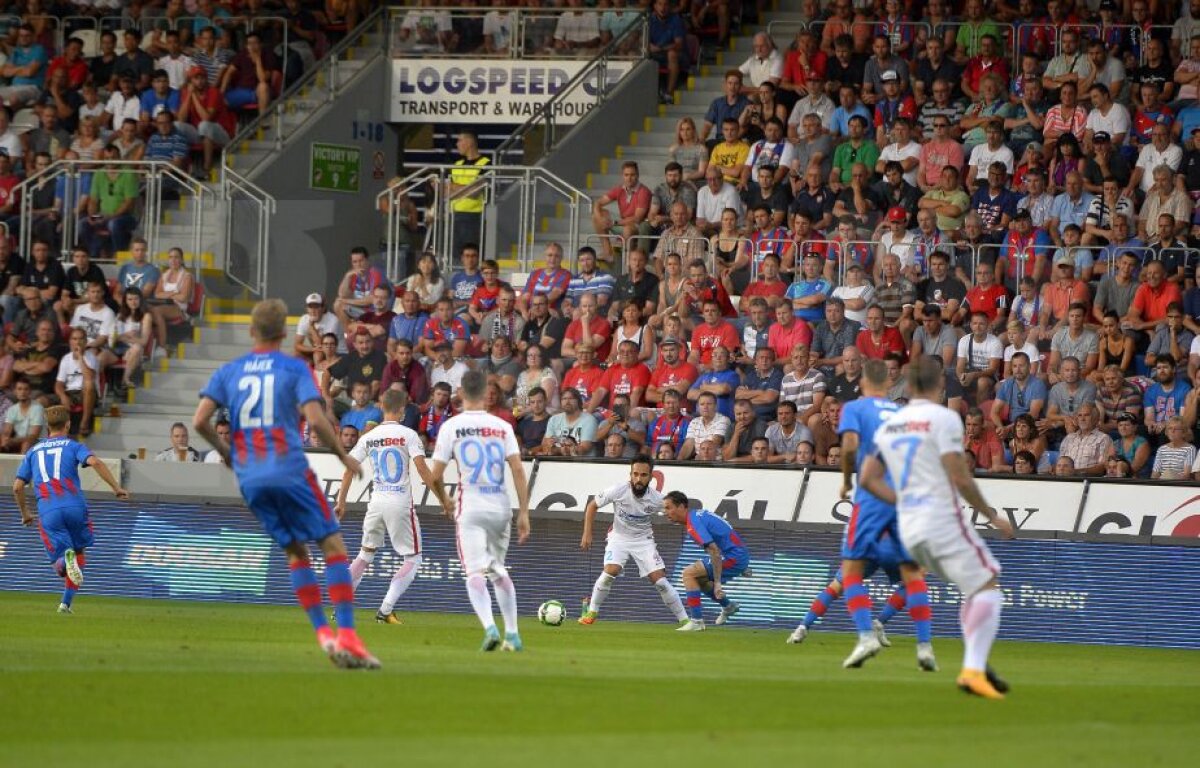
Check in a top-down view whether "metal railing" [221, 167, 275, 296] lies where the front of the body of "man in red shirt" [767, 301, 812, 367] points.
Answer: no

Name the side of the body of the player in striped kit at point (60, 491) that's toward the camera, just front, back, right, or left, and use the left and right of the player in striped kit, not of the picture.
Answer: back

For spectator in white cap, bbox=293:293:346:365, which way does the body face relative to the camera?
toward the camera

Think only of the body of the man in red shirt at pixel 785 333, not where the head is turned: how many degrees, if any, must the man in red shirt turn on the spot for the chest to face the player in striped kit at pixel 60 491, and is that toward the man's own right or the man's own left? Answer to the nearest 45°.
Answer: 0° — they already face them

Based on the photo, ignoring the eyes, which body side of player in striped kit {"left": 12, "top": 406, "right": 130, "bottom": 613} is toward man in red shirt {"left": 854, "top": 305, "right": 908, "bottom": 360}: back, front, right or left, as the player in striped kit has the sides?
front

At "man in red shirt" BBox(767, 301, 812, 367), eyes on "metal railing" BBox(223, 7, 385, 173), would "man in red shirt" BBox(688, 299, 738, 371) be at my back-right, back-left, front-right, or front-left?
front-left

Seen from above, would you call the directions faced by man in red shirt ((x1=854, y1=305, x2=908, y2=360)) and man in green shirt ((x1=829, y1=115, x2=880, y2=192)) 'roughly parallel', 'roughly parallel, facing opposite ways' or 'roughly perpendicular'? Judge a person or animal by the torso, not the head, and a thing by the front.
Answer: roughly parallel

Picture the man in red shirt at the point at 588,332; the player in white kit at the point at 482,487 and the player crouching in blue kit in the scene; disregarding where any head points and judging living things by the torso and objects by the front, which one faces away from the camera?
the player in white kit

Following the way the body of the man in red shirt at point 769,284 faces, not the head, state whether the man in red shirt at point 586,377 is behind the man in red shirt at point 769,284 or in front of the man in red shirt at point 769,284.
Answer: in front

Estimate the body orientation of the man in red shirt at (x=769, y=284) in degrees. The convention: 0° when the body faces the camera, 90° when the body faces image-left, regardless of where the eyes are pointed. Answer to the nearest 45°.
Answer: approximately 45°

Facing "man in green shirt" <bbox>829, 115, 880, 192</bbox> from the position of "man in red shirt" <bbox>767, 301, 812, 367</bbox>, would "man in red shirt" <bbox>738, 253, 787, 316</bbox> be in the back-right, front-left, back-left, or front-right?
front-left

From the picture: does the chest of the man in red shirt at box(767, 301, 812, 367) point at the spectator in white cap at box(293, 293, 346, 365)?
no

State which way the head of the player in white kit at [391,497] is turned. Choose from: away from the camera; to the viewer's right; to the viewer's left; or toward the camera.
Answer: away from the camera

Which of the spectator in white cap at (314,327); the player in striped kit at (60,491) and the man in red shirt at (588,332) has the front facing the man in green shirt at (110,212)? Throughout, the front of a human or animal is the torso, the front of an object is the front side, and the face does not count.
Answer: the player in striped kit

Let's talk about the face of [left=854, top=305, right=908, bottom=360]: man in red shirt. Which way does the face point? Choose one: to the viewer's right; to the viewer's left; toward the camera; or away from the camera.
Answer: toward the camera
